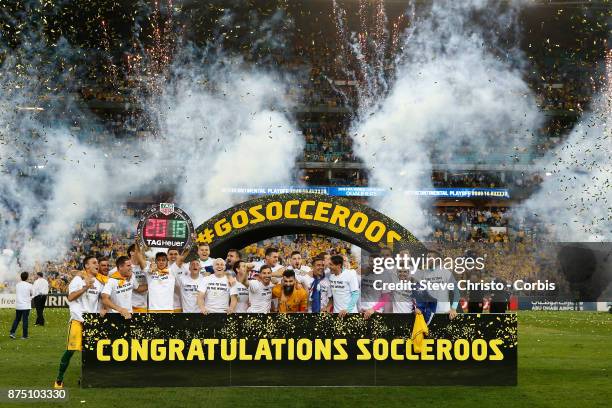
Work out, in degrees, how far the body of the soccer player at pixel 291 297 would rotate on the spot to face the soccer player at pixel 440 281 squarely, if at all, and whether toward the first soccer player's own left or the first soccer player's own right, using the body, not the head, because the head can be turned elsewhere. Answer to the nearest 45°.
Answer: approximately 90° to the first soccer player's own left

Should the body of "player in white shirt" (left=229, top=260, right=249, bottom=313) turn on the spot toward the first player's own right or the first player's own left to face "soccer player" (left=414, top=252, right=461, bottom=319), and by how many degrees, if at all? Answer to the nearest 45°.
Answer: approximately 45° to the first player's own left

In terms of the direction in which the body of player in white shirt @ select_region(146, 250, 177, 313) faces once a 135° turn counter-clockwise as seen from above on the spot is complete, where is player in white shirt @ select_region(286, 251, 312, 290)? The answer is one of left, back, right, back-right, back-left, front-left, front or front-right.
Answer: front

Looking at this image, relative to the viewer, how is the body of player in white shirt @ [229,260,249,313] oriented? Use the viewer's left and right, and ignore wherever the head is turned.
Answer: facing the viewer and to the right of the viewer

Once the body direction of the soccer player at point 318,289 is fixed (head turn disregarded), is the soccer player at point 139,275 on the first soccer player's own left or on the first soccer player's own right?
on the first soccer player's own right

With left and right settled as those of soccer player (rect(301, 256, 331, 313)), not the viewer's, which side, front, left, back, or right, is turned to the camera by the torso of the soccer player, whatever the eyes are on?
front

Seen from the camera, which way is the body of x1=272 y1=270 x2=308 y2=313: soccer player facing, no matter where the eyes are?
toward the camera

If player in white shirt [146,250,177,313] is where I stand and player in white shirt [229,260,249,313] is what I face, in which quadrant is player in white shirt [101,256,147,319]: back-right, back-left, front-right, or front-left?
back-right

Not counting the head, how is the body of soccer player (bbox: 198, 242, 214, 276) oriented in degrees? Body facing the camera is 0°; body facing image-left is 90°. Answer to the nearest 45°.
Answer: approximately 0°

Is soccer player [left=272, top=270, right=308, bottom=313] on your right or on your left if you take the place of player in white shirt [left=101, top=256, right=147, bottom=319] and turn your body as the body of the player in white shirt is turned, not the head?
on your left
